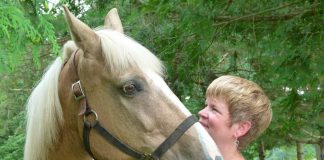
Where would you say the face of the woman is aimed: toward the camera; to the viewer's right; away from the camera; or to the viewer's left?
to the viewer's left
